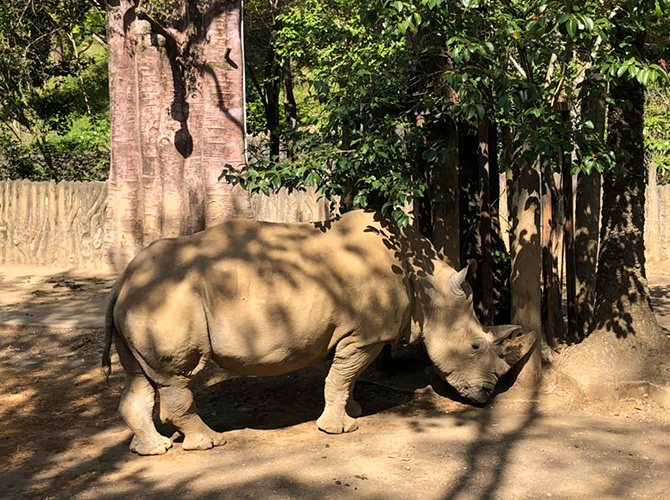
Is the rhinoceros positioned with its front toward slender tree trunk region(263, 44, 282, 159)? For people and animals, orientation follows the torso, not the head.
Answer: no

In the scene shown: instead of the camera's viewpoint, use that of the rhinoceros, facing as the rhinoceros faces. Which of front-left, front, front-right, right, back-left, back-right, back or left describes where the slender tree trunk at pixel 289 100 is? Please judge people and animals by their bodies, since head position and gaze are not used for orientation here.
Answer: left

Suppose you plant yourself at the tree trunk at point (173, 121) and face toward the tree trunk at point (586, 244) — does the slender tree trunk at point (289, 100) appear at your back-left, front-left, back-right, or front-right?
back-left

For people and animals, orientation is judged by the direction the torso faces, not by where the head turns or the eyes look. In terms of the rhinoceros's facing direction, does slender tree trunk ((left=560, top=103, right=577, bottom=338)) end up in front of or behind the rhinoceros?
in front

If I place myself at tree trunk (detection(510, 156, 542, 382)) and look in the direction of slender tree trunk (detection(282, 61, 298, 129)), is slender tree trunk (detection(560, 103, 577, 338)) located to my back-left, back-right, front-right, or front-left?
front-right

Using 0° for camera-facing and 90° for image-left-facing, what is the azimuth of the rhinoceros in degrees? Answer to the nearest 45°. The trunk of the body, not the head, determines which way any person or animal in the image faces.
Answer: approximately 270°

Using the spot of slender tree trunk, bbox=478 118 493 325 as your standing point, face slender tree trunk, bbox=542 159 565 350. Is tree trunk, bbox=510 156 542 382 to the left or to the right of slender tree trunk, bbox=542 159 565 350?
right

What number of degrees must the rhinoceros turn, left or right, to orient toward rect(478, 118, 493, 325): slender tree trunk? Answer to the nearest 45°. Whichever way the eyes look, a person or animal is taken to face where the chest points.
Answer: approximately 45° to its left

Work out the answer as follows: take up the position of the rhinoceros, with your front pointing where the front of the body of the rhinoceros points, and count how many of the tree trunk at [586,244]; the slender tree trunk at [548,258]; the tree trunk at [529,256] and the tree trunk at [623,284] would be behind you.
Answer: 0

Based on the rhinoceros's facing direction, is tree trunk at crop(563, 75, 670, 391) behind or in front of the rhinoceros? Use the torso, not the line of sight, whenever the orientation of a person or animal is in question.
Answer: in front

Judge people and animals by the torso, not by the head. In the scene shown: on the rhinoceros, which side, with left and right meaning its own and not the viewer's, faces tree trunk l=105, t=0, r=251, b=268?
left

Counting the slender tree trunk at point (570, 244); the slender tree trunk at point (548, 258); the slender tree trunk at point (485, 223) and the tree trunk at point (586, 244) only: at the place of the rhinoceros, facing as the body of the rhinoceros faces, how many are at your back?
0

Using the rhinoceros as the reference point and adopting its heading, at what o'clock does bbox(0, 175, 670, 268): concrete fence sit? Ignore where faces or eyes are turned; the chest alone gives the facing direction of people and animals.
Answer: The concrete fence is roughly at 8 o'clock from the rhinoceros.
